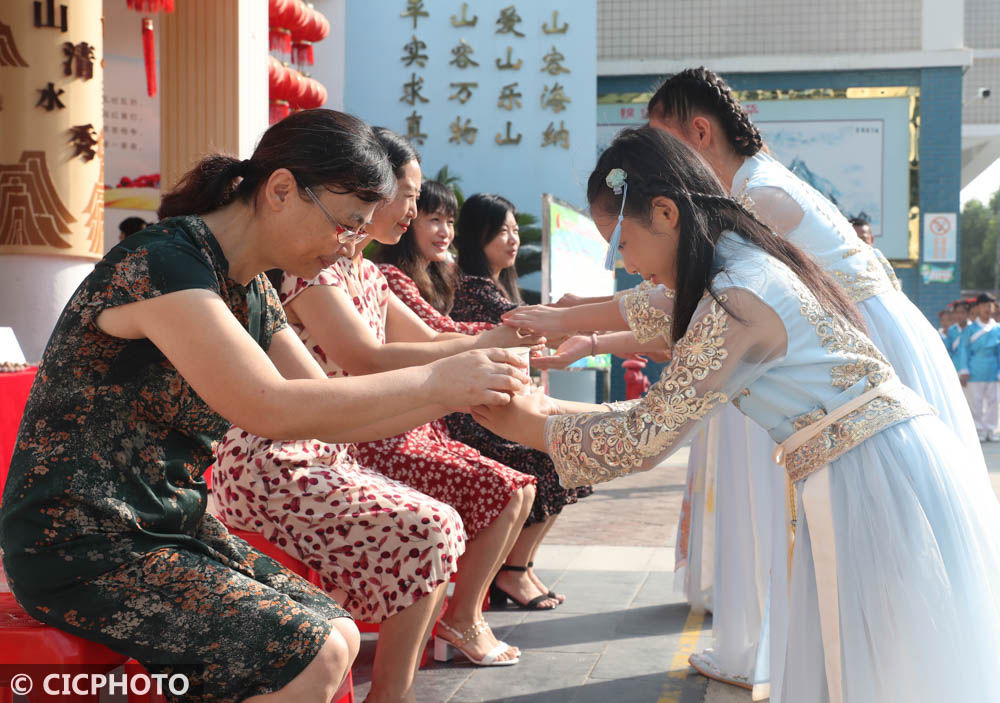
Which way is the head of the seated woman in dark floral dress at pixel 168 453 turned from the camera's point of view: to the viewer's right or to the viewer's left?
to the viewer's right

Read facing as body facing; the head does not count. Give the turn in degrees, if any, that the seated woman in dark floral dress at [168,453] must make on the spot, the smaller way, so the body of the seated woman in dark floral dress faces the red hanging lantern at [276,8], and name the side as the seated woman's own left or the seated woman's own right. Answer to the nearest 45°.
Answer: approximately 90° to the seated woman's own left

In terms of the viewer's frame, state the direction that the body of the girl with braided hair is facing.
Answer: to the viewer's left

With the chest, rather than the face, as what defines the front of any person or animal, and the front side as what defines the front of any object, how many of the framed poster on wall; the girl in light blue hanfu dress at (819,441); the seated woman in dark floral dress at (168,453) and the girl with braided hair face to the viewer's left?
2

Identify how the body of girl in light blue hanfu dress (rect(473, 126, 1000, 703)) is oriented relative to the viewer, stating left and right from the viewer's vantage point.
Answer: facing to the left of the viewer

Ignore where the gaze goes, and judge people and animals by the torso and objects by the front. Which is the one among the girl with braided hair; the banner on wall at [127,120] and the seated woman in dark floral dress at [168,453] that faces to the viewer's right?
the seated woman in dark floral dress

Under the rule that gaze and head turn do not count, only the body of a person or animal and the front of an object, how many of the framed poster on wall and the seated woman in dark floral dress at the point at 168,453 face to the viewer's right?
1

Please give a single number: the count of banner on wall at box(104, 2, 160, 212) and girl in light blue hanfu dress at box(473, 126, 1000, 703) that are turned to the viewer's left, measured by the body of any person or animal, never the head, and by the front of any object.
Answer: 1

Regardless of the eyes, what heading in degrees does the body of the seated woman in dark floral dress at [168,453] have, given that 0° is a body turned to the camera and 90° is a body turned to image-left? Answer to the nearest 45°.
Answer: approximately 270°
